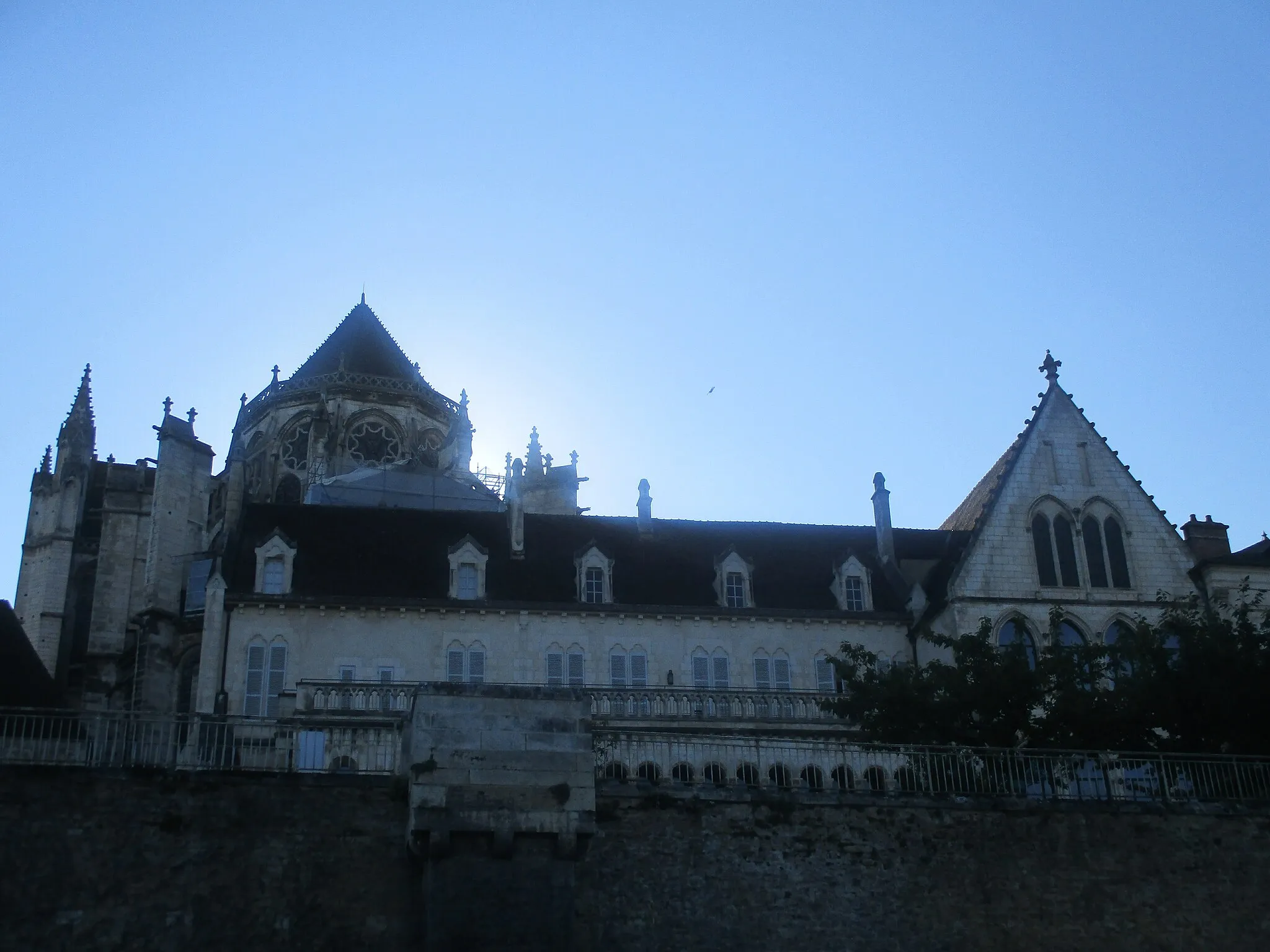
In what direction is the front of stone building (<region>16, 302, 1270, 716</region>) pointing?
toward the camera

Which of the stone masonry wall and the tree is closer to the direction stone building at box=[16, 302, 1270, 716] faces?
the stone masonry wall

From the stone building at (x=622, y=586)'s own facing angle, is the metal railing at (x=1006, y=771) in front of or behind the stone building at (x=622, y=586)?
in front

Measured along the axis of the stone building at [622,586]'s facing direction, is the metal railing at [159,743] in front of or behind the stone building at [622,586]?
in front

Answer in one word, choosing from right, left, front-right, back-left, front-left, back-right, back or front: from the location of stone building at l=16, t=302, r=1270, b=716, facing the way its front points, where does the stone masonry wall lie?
front

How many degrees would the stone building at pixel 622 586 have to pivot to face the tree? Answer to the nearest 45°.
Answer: approximately 45° to its left
